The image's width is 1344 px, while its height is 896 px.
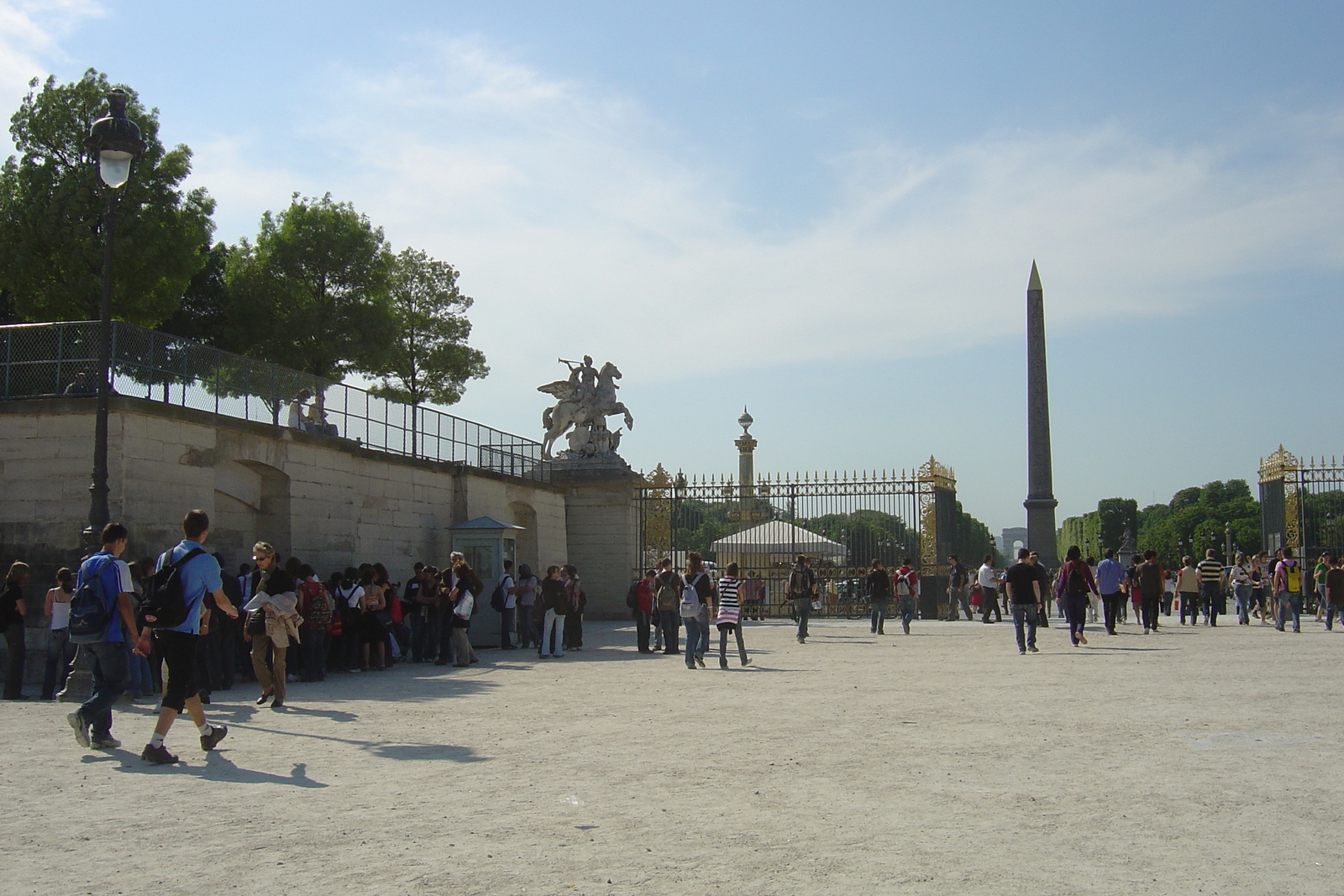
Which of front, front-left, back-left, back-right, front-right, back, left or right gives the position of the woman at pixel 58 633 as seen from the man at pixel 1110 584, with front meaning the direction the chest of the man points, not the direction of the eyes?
back-left

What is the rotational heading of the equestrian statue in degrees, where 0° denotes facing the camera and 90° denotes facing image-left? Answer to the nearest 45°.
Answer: approximately 270°

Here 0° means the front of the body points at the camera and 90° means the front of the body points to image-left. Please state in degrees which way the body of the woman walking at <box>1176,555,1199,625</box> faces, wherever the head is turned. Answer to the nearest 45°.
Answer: approximately 180°

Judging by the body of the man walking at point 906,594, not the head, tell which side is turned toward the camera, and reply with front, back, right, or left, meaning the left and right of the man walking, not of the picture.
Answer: back
